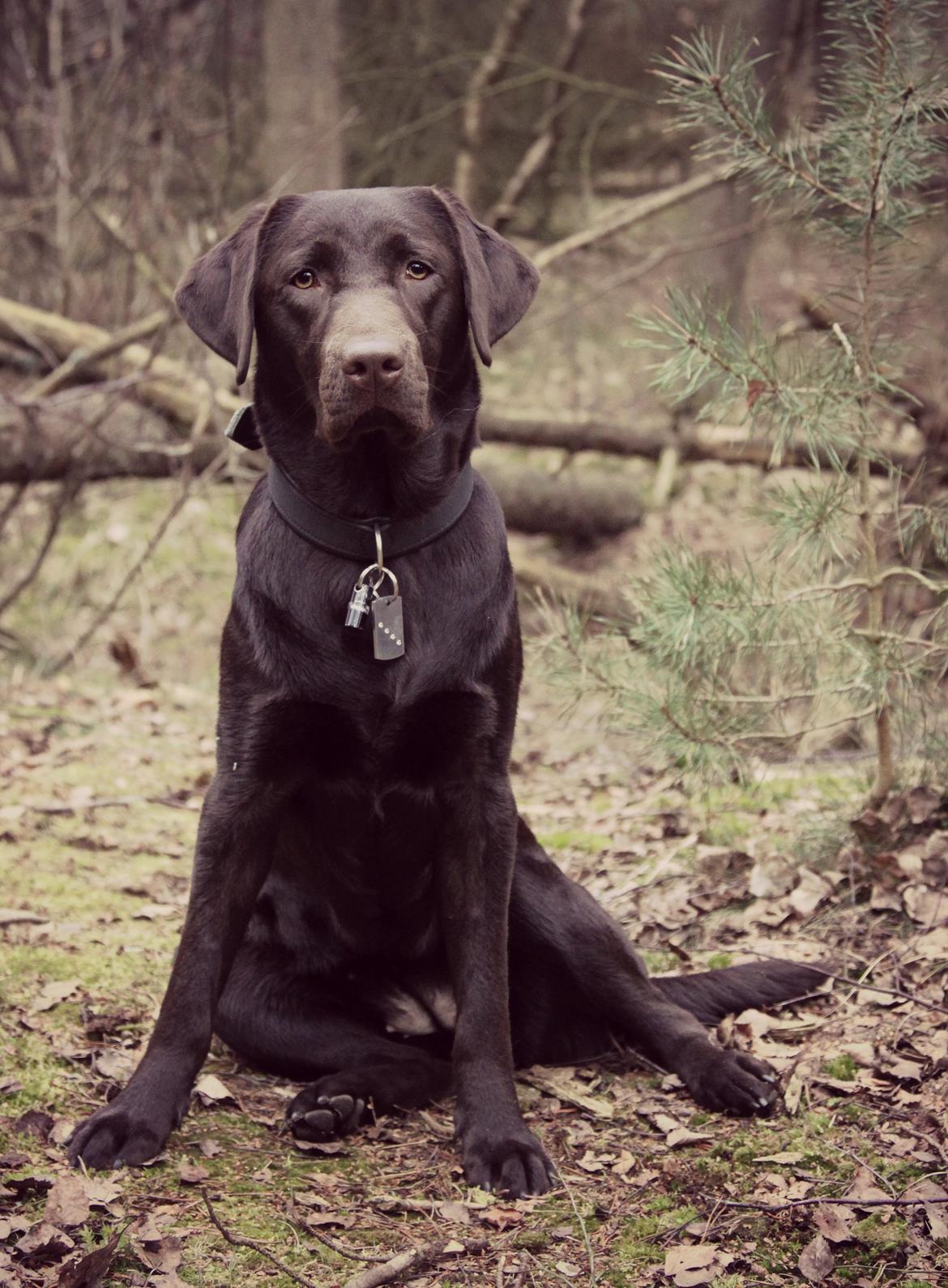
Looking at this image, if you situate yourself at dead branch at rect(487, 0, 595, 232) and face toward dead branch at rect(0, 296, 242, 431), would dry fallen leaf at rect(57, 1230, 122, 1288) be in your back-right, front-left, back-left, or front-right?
front-left

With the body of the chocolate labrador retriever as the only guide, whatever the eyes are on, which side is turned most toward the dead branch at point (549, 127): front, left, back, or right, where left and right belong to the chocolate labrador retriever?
back

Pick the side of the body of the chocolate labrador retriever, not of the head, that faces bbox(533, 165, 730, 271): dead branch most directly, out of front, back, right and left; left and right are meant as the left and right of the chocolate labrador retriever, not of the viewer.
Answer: back

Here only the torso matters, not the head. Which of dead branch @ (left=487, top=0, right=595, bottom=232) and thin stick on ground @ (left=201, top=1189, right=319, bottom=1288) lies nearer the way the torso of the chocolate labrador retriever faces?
the thin stick on ground

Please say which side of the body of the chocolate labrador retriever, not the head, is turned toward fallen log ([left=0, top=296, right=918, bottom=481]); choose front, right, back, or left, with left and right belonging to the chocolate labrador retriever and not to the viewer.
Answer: back

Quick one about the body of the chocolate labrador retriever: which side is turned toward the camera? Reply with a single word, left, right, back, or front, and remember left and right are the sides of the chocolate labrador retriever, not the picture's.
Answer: front

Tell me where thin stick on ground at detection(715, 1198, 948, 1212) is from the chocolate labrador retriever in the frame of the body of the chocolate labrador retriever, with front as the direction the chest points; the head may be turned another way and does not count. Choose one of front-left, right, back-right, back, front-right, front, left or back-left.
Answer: front-left

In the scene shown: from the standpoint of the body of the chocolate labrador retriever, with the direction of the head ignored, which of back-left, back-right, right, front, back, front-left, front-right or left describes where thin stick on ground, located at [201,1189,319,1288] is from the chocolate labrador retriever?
front

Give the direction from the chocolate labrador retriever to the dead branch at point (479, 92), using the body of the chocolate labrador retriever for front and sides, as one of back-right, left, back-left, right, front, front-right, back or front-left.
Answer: back

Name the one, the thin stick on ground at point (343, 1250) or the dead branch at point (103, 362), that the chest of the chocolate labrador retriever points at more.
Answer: the thin stick on ground

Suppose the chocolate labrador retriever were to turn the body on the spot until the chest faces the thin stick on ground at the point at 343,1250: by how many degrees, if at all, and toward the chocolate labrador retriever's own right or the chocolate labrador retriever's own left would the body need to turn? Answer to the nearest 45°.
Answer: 0° — it already faces it
